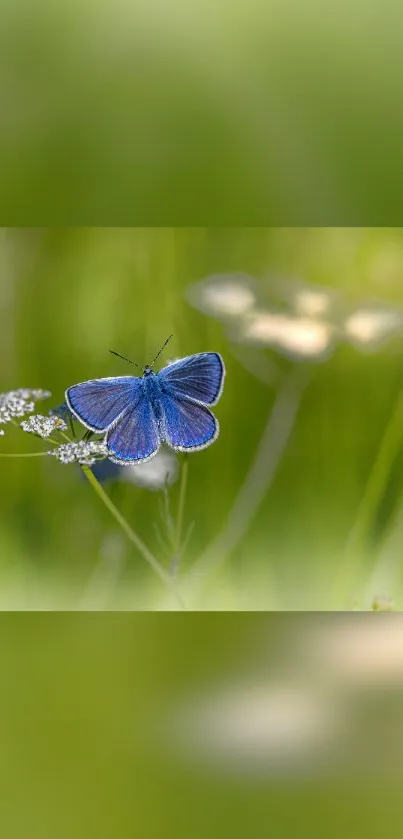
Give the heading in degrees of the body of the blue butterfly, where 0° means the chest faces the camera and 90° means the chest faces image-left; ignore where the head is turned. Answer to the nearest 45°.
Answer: approximately 180°
